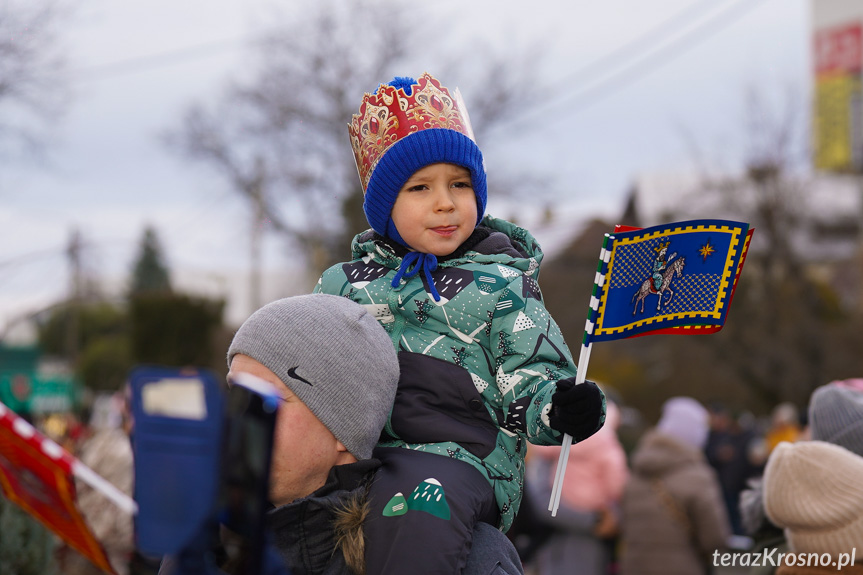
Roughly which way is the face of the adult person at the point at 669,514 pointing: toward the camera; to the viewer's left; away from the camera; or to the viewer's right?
away from the camera

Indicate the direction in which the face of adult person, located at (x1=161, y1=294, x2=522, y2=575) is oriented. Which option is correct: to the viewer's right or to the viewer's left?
to the viewer's left

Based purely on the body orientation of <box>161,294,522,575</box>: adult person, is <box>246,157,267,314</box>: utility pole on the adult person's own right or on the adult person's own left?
on the adult person's own right

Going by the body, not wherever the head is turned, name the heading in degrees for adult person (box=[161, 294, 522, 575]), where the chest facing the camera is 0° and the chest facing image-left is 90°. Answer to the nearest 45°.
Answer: approximately 90°

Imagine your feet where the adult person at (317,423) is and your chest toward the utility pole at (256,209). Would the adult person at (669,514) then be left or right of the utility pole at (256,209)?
right

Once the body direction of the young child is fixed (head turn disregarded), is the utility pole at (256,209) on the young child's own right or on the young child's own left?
on the young child's own right

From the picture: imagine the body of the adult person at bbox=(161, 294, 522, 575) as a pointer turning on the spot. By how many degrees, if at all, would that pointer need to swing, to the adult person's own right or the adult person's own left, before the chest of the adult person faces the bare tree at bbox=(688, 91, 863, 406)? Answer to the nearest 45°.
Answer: approximately 135° to the adult person's own right
